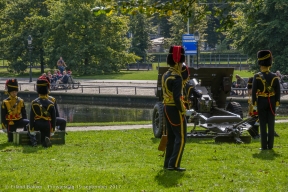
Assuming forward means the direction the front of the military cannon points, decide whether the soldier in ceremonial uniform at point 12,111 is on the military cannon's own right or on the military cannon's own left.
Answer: on the military cannon's own left

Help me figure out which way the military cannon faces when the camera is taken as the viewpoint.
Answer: facing away from the viewer and to the left of the viewer
